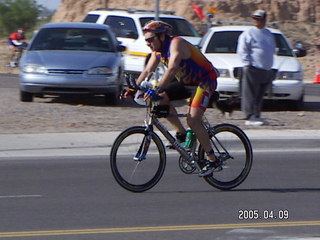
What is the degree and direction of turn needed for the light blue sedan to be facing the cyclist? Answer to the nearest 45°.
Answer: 0° — it already faces them

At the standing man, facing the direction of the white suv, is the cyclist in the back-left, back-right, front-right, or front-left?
back-left

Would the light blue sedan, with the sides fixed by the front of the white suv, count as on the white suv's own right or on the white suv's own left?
on the white suv's own right

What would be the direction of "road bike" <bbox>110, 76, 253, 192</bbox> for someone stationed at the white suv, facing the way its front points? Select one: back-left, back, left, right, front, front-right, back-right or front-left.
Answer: front-right

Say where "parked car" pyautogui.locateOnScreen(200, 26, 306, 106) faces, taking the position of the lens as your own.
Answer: facing the viewer

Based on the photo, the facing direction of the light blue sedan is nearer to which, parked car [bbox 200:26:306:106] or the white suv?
the parked car

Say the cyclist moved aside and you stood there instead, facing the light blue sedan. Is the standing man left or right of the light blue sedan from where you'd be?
right

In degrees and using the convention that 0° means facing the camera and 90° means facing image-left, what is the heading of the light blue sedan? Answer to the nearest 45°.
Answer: approximately 0°

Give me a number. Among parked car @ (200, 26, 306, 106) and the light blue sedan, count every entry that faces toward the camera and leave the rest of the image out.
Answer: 2

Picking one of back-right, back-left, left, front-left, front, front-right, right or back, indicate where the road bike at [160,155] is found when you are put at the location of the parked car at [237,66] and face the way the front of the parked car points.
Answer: front

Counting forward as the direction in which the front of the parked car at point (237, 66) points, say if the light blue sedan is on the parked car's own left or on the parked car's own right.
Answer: on the parked car's own right

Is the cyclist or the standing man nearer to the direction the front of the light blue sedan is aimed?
the cyclist

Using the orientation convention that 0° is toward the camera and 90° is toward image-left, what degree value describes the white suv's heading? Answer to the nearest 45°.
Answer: approximately 315°

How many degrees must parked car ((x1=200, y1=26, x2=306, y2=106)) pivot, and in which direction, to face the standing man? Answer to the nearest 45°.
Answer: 0° — it already faces them

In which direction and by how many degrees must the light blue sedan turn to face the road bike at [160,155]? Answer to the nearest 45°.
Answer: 0° — it already faces it
